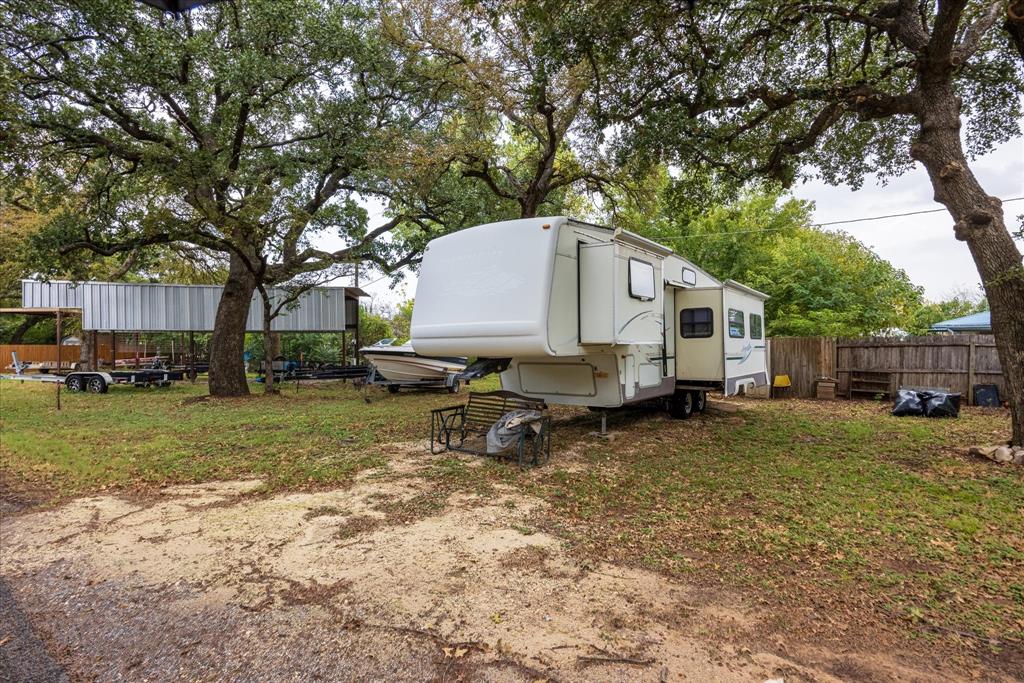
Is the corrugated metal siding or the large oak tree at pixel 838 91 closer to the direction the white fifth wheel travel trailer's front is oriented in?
the corrugated metal siding

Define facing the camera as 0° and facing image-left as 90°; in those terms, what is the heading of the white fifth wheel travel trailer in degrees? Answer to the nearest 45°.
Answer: approximately 45°

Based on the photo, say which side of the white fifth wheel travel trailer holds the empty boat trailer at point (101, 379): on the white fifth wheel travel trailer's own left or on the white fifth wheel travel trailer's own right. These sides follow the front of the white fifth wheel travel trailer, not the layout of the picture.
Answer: on the white fifth wheel travel trailer's own right

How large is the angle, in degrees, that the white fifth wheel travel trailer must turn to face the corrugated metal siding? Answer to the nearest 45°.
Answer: approximately 90° to its right

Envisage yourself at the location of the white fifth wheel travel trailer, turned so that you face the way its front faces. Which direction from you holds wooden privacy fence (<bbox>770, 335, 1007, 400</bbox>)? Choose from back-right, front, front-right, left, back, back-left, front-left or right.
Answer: back

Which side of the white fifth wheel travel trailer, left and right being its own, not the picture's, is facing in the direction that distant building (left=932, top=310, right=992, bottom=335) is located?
back

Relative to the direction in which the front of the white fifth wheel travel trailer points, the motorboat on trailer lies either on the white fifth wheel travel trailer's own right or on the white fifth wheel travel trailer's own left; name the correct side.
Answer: on the white fifth wheel travel trailer's own right

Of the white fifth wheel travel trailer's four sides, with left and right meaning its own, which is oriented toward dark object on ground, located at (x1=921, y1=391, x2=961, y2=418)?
back

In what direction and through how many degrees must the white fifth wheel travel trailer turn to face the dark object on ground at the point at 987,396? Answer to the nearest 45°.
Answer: approximately 180°

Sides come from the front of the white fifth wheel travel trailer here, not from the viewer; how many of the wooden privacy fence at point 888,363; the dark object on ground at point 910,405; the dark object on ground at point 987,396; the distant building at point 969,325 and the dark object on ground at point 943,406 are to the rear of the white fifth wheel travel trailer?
5
